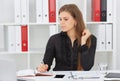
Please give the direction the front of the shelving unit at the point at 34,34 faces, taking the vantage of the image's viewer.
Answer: facing the viewer

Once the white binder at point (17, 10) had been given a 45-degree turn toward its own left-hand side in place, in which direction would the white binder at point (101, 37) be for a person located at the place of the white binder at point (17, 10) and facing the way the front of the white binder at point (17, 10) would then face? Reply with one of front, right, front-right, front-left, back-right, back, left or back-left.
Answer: front-left

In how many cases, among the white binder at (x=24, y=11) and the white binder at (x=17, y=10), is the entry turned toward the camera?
2

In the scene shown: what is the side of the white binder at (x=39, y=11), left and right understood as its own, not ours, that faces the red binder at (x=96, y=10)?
left

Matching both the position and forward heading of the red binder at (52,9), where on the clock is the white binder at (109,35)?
The white binder is roughly at 9 o'clock from the red binder.

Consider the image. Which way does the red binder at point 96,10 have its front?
toward the camera

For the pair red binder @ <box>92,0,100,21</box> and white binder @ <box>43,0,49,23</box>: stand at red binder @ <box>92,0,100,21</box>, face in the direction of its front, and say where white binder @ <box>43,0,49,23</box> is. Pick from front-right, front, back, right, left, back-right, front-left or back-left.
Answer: right

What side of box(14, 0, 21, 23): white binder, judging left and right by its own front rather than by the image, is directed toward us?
front

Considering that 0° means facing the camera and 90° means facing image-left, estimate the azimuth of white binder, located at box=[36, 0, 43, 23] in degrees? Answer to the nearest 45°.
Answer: approximately 0°

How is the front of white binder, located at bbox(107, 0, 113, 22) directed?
toward the camera
